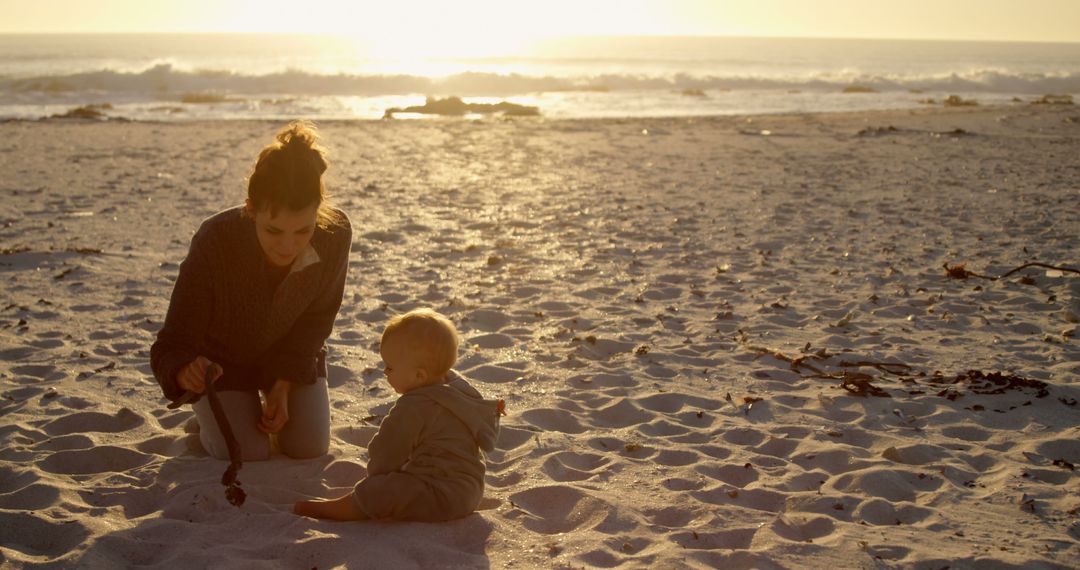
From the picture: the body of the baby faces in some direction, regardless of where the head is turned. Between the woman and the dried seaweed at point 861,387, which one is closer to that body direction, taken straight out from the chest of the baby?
the woman

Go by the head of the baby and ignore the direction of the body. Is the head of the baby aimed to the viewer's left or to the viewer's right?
to the viewer's left

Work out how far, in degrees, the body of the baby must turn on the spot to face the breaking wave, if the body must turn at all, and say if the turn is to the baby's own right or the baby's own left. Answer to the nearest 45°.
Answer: approximately 90° to the baby's own right

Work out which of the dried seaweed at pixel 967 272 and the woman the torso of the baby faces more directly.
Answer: the woman

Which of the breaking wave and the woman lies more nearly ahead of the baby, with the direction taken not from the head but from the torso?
the woman

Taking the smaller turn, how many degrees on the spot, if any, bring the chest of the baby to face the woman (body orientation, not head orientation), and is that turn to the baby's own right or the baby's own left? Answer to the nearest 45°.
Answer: approximately 45° to the baby's own right

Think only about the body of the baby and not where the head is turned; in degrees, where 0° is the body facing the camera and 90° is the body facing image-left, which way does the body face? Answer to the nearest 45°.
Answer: approximately 90°

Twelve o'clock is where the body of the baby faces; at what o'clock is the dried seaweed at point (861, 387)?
The dried seaweed is roughly at 5 o'clock from the baby.

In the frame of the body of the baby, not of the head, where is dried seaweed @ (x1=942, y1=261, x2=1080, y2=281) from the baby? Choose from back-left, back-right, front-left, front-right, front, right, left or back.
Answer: back-right
